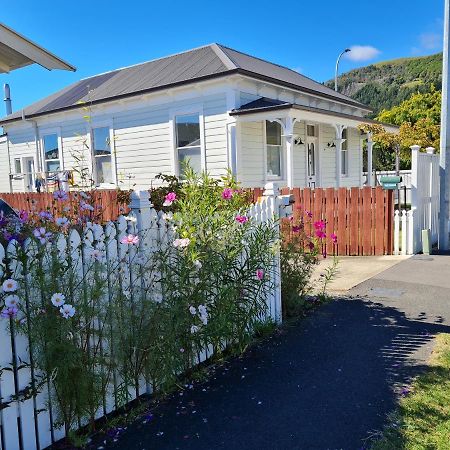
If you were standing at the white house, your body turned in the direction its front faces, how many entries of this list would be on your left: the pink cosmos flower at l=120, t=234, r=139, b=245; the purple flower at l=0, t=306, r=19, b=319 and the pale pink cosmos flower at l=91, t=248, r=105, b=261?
0

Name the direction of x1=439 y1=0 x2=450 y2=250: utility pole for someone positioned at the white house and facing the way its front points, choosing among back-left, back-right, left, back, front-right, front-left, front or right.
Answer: front

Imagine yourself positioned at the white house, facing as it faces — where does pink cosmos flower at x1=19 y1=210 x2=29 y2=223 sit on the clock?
The pink cosmos flower is roughly at 2 o'clock from the white house.

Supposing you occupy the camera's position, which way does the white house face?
facing the viewer and to the right of the viewer

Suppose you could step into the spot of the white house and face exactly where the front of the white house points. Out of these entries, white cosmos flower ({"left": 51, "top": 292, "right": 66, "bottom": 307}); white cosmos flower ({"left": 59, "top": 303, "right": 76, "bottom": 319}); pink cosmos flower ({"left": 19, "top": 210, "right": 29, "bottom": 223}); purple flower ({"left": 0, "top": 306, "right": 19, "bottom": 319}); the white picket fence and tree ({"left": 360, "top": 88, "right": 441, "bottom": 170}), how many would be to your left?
1

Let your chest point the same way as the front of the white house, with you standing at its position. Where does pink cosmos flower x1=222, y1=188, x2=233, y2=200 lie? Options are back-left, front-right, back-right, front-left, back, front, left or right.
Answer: front-right

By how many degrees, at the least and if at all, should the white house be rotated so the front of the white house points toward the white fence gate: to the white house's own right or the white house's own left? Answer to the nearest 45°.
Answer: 0° — it already faces it

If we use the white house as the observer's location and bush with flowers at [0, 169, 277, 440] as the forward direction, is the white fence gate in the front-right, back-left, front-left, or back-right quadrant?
front-left

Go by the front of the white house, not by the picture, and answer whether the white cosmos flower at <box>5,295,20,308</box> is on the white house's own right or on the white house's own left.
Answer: on the white house's own right

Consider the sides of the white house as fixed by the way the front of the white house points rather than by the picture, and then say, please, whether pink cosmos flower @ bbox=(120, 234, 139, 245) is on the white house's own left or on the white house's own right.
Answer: on the white house's own right

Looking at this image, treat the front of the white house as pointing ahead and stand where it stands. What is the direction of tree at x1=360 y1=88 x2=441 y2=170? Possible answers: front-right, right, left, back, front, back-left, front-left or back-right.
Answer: left

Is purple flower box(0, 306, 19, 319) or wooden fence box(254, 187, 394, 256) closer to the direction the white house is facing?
the wooden fence

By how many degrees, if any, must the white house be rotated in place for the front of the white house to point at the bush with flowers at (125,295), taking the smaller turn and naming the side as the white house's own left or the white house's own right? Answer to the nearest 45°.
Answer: approximately 45° to the white house's own right
